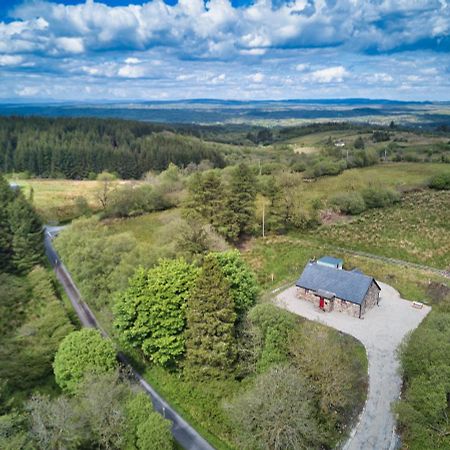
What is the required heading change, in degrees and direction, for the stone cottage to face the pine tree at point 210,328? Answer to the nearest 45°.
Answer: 0° — it already faces it

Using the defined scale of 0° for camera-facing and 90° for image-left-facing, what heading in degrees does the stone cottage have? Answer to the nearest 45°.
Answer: approximately 45°

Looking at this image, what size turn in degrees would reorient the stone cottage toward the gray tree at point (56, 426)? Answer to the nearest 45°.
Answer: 0° — it already faces it

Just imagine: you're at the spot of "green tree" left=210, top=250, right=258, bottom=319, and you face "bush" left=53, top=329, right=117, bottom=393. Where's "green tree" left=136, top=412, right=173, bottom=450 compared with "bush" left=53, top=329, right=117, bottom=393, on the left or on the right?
left

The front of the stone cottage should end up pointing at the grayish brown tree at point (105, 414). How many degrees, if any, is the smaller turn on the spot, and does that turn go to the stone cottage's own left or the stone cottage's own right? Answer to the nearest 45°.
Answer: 0° — it already faces it
